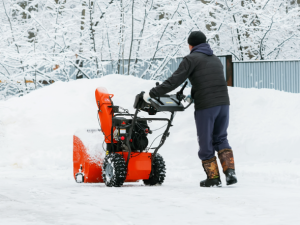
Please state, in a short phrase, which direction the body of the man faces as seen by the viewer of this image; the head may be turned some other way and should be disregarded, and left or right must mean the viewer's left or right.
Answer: facing away from the viewer and to the left of the viewer

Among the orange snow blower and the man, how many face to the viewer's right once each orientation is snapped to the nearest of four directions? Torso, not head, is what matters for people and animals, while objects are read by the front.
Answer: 0

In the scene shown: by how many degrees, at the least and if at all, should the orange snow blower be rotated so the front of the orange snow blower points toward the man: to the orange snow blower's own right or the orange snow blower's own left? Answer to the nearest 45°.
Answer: approximately 135° to the orange snow blower's own right

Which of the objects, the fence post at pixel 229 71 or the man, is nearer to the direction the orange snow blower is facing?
the fence post

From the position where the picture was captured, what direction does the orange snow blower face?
facing away from the viewer and to the left of the viewer

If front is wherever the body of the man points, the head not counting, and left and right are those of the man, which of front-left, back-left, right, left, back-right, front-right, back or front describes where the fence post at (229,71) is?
front-right

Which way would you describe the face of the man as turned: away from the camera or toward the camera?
away from the camera
